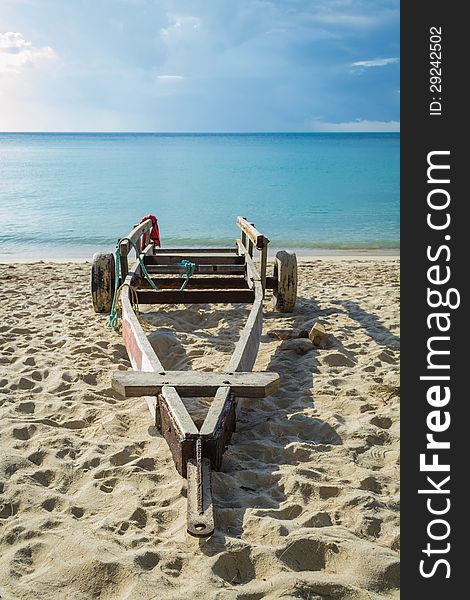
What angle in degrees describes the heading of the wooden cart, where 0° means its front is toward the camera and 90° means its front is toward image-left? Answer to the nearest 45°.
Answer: approximately 0°
